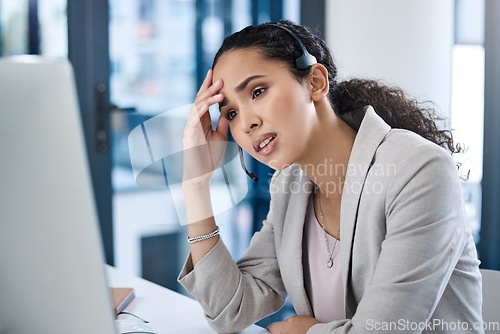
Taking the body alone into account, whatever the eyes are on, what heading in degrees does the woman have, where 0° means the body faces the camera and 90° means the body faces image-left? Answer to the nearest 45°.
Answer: approximately 45°
